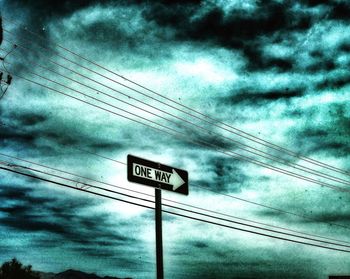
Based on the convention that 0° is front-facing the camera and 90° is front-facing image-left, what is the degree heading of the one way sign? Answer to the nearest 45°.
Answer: approximately 315°
